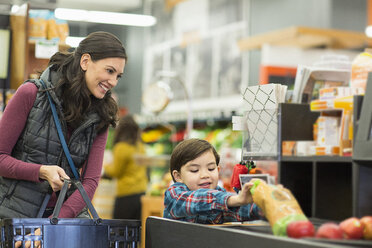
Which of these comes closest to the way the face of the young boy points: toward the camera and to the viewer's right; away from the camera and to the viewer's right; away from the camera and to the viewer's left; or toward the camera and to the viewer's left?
toward the camera and to the viewer's right

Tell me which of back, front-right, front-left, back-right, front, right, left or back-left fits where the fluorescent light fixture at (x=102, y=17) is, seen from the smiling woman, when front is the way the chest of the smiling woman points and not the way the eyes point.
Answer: back-left

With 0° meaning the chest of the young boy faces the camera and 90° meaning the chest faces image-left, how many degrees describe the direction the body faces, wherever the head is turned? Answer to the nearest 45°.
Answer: approximately 315°

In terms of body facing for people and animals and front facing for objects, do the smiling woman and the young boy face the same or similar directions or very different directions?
same or similar directions

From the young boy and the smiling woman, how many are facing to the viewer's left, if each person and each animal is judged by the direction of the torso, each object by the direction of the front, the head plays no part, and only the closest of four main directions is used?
0

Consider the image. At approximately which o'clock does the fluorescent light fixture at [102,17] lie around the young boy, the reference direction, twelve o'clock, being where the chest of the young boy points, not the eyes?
The fluorescent light fixture is roughly at 7 o'clock from the young boy.

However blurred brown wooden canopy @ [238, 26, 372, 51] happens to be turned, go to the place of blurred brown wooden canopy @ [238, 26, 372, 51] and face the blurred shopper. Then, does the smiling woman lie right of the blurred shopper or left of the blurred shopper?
left

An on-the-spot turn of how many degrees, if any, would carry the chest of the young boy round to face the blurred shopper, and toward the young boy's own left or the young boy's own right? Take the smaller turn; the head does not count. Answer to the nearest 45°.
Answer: approximately 135° to the young boy's own left

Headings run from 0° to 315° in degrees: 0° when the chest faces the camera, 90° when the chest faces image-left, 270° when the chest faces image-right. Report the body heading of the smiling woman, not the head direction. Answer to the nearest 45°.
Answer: approximately 315°

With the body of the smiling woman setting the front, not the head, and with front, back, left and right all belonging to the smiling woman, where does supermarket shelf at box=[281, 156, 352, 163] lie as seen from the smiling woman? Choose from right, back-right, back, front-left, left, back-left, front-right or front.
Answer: front

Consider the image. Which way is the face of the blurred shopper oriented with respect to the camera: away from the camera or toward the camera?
away from the camera

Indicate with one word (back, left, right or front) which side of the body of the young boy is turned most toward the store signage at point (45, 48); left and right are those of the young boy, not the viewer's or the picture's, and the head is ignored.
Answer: back

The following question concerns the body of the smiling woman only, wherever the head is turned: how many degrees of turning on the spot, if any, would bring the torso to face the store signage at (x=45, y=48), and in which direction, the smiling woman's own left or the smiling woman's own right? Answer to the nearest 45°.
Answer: approximately 135° to the smiling woman's own left
